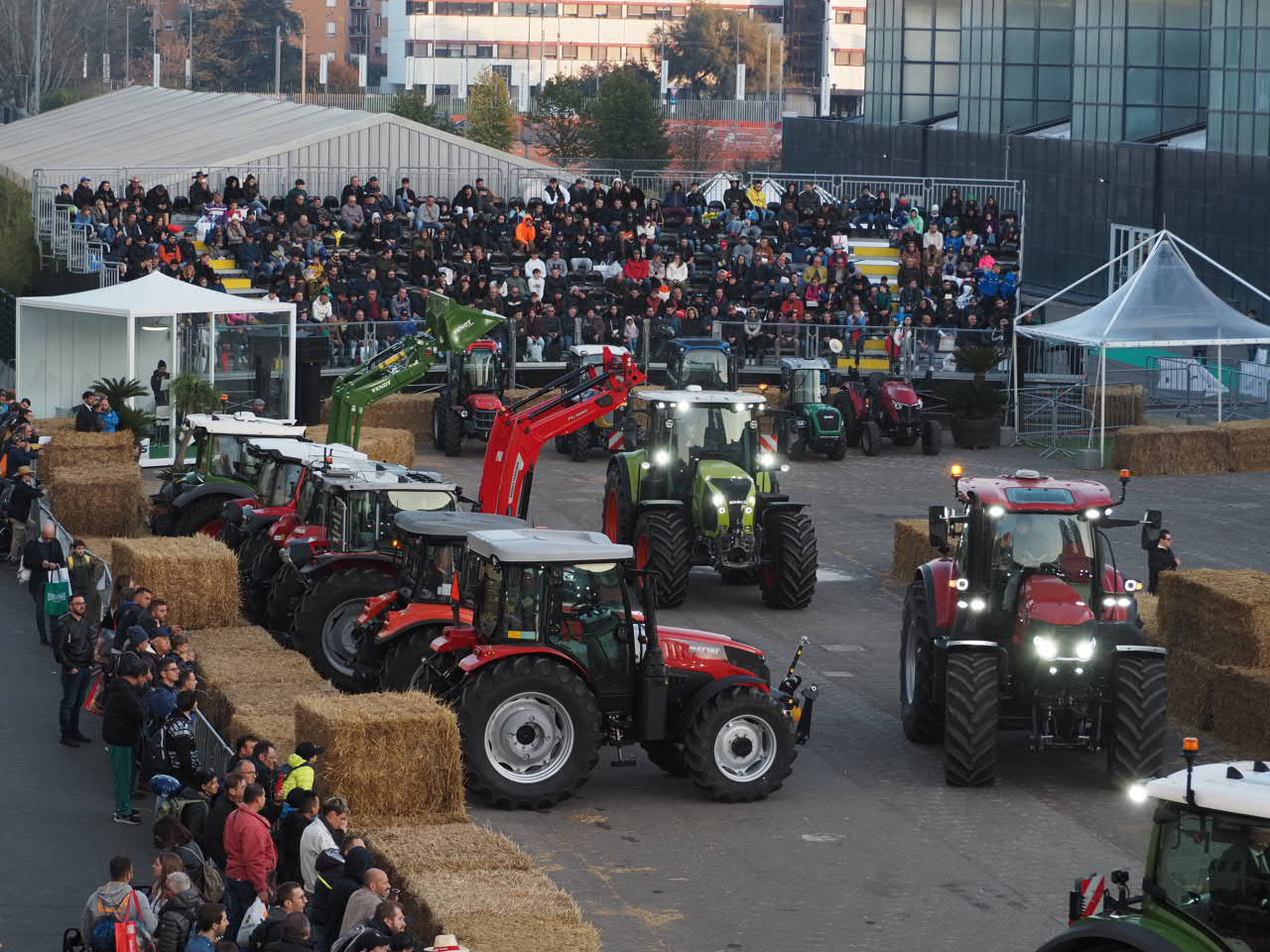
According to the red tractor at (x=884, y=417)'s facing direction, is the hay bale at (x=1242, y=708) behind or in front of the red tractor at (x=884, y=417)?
in front

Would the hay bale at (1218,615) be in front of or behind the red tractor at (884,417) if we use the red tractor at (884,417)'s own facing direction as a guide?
in front

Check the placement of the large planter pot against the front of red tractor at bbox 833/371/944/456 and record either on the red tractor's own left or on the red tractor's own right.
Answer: on the red tractor's own left

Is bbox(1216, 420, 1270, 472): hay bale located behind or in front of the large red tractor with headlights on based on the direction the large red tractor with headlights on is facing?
behind

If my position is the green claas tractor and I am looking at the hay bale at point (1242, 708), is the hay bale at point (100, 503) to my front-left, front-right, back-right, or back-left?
back-right

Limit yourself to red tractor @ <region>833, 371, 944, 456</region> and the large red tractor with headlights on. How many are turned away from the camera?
0

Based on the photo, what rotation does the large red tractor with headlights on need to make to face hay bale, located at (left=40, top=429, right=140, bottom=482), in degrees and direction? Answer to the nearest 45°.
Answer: approximately 135° to its right

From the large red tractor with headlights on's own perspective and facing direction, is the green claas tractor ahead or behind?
behind

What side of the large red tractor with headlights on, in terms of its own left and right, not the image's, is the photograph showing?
front

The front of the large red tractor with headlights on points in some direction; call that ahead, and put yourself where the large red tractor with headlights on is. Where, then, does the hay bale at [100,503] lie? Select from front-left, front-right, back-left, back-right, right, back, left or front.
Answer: back-right

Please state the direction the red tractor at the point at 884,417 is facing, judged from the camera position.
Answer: facing the viewer and to the right of the viewer

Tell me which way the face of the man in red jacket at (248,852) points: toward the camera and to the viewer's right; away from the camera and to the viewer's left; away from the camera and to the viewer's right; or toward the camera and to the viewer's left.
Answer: away from the camera and to the viewer's right

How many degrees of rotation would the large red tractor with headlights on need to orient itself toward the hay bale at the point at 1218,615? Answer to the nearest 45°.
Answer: approximately 135° to its left

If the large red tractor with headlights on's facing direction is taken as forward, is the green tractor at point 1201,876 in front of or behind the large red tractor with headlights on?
in front

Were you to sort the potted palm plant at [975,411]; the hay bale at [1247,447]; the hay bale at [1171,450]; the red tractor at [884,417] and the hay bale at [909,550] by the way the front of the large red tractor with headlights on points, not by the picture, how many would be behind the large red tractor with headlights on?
5

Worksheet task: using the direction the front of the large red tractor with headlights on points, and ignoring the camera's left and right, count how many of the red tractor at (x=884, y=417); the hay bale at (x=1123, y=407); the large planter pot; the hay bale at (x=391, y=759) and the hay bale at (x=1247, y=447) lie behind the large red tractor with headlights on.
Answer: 4

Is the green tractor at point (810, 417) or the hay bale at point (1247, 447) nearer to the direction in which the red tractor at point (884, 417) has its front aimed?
the hay bale
